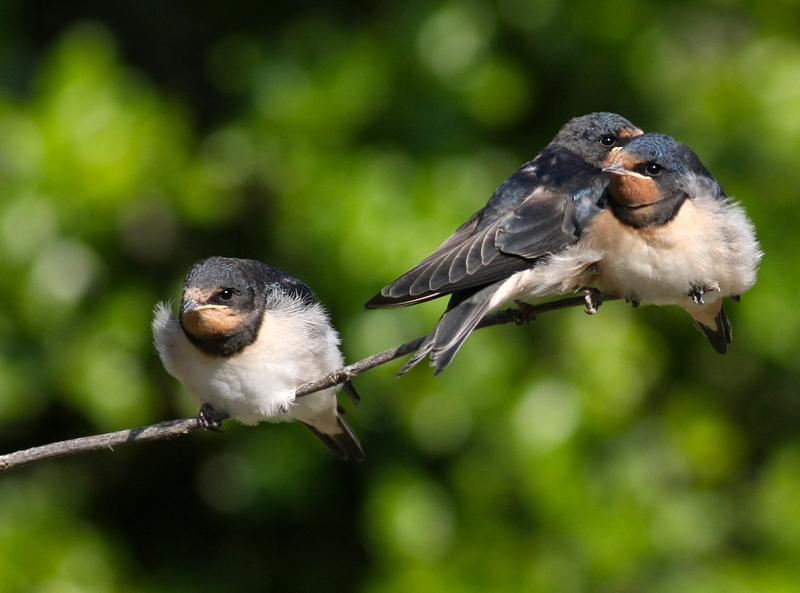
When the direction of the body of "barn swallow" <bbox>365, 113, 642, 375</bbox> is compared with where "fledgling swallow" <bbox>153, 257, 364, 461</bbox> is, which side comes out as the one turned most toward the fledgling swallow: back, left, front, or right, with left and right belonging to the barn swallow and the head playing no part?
back

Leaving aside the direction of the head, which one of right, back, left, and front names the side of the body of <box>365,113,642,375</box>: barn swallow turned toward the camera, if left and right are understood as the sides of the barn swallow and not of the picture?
right

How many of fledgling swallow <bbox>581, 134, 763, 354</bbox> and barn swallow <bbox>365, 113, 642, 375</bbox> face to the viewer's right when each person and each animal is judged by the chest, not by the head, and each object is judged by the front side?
1

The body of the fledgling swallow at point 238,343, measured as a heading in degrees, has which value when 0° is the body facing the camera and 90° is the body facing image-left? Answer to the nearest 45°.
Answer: approximately 45°

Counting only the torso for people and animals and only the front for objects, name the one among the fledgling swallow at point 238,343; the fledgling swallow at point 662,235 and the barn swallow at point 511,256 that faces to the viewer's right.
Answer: the barn swallow

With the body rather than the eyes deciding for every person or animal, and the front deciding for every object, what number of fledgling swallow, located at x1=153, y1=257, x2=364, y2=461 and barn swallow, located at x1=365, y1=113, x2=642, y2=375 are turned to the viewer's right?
1

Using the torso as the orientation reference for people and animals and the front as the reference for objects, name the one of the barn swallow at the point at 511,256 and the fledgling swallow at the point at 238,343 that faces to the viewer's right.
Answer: the barn swallow

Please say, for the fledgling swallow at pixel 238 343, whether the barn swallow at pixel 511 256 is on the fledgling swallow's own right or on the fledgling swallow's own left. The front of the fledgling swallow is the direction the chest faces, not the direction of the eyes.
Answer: on the fledgling swallow's own left
